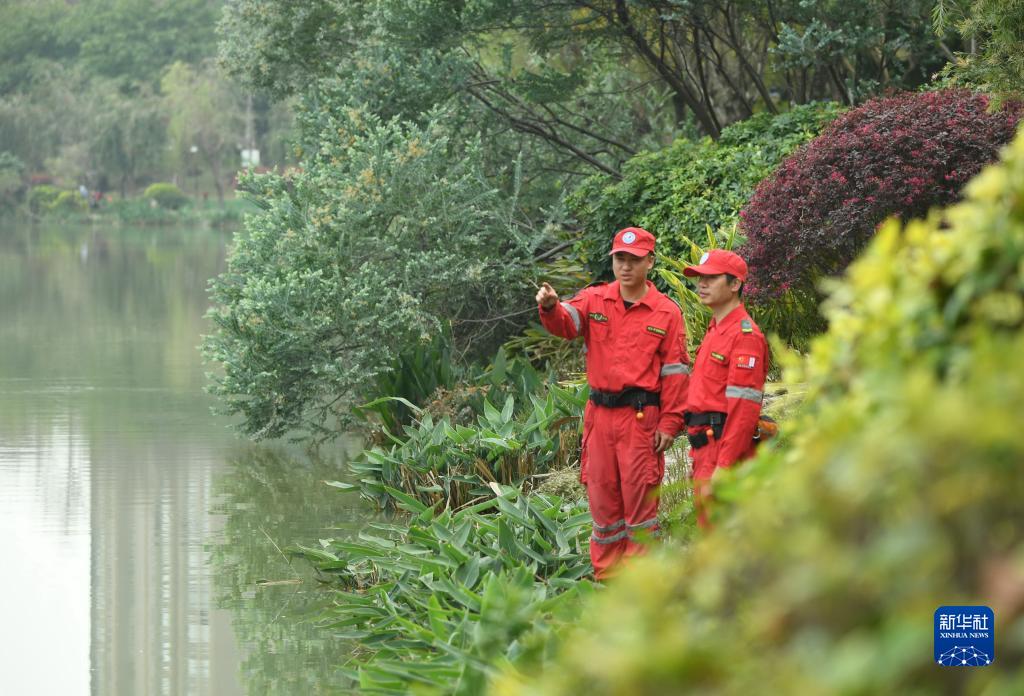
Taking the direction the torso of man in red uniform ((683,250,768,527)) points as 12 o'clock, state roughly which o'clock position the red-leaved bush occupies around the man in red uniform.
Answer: The red-leaved bush is roughly at 5 o'clock from the man in red uniform.

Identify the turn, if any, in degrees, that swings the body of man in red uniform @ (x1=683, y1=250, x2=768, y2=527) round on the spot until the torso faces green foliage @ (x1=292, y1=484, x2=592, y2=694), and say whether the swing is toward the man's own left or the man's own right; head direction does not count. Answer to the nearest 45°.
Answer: approximately 45° to the man's own right

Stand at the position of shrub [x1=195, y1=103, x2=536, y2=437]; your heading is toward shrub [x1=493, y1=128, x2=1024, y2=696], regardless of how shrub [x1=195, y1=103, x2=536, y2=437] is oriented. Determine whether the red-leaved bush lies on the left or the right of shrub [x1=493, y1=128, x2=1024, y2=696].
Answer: left

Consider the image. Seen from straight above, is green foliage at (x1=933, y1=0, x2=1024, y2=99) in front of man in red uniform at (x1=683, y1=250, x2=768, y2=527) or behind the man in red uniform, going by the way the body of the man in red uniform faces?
behind

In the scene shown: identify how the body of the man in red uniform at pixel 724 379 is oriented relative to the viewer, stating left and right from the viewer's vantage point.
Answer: facing the viewer and to the left of the viewer

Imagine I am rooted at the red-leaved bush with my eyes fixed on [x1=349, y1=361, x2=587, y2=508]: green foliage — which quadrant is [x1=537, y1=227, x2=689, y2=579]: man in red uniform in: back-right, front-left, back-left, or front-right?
front-left

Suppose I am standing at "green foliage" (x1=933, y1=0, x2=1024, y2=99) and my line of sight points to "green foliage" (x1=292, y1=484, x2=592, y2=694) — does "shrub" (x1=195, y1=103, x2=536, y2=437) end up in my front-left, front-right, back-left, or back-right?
front-right

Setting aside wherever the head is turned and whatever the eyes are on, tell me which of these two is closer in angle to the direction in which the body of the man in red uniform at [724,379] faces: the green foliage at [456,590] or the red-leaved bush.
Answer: the green foliage

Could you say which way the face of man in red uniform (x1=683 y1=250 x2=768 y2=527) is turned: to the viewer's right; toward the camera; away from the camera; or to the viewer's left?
to the viewer's left
